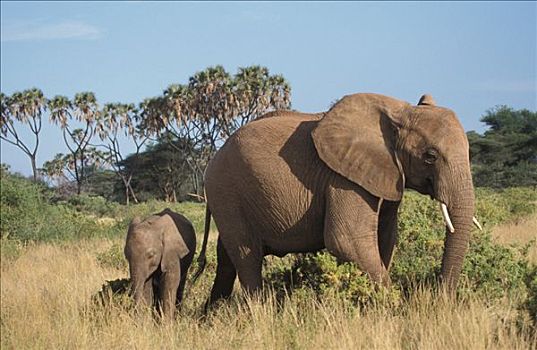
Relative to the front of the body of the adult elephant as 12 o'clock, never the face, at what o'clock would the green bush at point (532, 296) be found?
The green bush is roughly at 1 o'clock from the adult elephant.

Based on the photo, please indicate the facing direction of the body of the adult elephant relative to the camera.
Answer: to the viewer's right

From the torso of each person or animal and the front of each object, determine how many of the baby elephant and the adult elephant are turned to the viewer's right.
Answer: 1

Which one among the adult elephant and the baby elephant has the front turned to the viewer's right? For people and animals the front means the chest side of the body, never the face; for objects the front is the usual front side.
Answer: the adult elephant

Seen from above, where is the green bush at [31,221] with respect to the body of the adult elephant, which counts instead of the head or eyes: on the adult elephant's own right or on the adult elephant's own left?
on the adult elephant's own left

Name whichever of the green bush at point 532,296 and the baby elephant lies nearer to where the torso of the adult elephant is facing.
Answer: the green bush

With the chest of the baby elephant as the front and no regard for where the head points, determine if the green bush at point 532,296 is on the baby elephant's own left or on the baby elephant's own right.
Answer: on the baby elephant's own left
